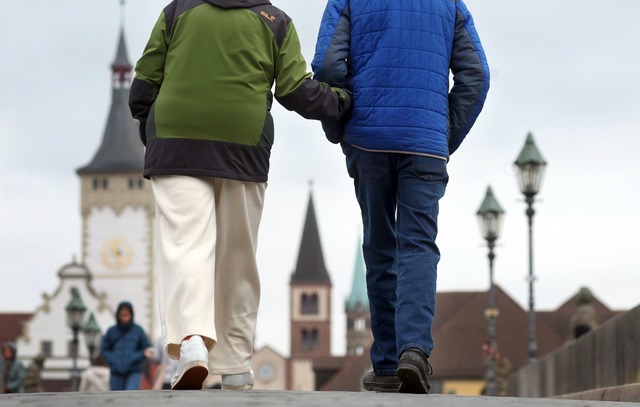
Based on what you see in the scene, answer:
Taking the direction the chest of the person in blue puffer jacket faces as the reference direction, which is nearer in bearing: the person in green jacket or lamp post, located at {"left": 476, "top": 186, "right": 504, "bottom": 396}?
the lamp post

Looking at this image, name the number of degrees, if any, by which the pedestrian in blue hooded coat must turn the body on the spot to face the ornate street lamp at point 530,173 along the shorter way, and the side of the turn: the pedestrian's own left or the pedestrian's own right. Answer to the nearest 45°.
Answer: approximately 135° to the pedestrian's own left

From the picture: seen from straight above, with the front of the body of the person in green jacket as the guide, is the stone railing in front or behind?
in front

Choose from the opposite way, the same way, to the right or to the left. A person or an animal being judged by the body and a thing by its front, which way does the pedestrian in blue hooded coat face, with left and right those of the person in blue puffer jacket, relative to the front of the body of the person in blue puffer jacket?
the opposite way

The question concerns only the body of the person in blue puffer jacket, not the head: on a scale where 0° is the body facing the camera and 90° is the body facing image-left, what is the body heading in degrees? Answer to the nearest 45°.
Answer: approximately 180°

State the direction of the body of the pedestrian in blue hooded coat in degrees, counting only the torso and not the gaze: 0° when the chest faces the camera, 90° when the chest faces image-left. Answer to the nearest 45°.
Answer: approximately 0°

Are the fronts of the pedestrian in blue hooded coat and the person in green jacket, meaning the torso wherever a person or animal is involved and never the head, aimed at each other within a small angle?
yes

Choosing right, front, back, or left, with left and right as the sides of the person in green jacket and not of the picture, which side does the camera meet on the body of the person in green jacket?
back

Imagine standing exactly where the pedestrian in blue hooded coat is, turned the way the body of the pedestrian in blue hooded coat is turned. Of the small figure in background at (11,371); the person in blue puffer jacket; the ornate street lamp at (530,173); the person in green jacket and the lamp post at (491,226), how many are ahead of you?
2

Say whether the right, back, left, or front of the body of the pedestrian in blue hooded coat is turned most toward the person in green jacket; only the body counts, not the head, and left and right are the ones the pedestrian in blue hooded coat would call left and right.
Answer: front

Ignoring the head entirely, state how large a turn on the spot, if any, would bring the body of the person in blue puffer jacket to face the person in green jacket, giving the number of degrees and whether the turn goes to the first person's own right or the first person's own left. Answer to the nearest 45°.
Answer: approximately 90° to the first person's own left

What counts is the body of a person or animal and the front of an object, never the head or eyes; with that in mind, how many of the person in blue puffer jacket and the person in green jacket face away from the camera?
2

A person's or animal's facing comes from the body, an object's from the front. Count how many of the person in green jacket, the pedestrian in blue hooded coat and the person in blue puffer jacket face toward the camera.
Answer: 1

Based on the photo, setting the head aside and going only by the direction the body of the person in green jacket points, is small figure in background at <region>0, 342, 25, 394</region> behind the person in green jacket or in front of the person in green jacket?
in front

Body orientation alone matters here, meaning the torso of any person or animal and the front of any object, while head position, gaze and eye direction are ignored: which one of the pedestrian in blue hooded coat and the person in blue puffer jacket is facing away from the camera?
the person in blue puffer jacket

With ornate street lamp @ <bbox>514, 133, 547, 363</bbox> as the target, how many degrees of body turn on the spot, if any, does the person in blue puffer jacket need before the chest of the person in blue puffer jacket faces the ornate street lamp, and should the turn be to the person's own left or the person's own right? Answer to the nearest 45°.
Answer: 0° — they already face it

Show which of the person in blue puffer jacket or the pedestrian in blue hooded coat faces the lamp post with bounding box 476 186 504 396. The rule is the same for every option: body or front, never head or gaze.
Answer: the person in blue puffer jacket

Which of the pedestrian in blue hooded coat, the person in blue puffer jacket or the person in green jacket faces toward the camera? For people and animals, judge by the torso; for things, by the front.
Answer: the pedestrian in blue hooded coat

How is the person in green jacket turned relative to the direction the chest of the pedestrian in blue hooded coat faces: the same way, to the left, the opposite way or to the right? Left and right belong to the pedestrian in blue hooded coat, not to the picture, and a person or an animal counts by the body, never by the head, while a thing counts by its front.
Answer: the opposite way
